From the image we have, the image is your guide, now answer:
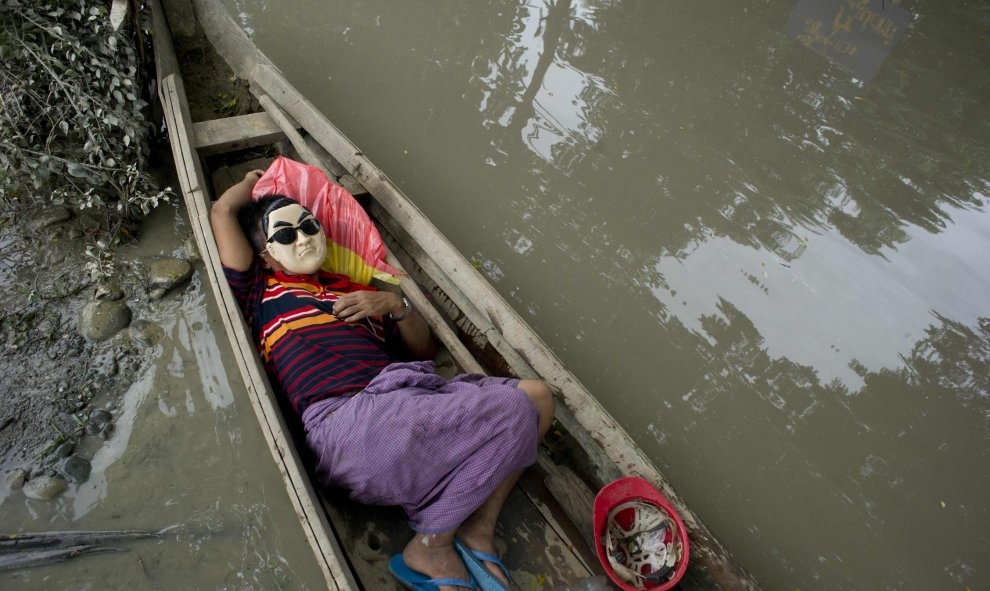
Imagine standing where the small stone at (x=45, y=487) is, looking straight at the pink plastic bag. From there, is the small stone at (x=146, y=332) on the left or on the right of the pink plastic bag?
left

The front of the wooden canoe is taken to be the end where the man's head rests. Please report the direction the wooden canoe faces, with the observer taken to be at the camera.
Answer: facing away from the viewer and to the left of the viewer

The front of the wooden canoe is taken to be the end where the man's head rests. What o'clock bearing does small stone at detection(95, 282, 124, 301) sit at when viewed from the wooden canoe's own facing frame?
The small stone is roughly at 11 o'clock from the wooden canoe.

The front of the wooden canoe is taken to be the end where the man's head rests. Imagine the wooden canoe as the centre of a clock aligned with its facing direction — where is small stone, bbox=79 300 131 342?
The small stone is roughly at 11 o'clock from the wooden canoe.

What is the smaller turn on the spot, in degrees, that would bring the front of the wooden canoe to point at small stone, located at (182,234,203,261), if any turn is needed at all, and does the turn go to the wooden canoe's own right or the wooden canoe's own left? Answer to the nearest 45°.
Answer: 0° — it already faces it

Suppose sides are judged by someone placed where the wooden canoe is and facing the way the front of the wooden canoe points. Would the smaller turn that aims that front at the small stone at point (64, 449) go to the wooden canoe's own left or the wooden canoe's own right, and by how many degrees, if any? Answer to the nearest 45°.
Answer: approximately 45° to the wooden canoe's own left

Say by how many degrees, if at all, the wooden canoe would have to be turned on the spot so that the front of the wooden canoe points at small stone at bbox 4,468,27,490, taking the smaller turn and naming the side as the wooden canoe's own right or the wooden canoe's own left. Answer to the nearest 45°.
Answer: approximately 45° to the wooden canoe's own left
